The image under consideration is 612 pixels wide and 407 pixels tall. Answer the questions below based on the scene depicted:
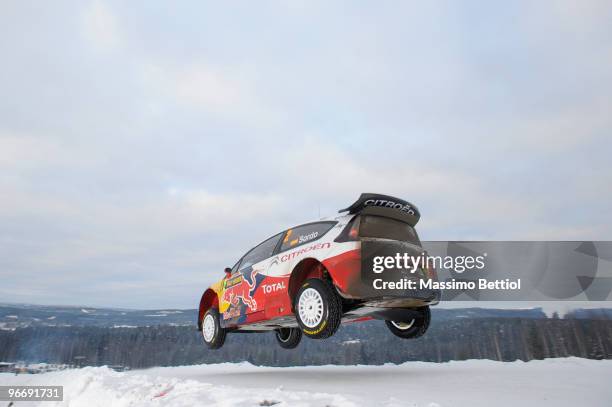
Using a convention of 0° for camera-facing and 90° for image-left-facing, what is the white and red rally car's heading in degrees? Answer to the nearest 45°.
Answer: approximately 135°

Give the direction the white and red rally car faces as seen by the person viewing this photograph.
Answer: facing away from the viewer and to the left of the viewer
